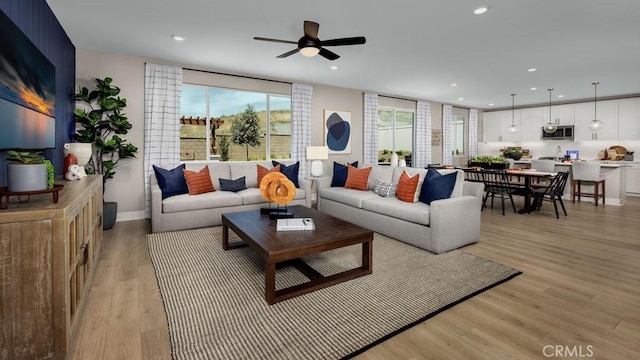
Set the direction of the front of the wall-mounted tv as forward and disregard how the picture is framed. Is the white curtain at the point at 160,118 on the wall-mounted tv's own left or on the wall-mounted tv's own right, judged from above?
on the wall-mounted tv's own left

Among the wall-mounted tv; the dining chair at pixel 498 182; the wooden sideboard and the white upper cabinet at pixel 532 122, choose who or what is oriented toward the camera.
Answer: the white upper cabinet

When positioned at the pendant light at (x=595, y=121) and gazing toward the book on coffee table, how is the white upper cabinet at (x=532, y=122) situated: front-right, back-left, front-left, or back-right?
back-right

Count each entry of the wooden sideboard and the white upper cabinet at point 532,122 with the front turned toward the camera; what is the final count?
1

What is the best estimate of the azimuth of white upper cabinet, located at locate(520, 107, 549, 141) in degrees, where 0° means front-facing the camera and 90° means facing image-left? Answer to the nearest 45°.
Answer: approximately 0°

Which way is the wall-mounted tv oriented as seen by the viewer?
to the viewer's right

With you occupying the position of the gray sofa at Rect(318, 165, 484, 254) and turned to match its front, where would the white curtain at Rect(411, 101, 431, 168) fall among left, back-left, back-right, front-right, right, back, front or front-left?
back-right

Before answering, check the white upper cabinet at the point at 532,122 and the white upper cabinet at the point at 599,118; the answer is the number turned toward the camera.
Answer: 2

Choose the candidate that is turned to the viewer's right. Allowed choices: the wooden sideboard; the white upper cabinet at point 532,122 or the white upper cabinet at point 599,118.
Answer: the wooden sideboard

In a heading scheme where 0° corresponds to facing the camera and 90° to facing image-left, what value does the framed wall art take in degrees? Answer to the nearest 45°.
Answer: approximately 315°

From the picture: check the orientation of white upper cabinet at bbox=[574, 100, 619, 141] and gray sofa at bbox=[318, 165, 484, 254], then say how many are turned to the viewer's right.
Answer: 0

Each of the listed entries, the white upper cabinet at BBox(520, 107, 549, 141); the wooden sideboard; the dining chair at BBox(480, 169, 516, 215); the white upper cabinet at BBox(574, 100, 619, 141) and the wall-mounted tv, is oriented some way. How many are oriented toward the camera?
2

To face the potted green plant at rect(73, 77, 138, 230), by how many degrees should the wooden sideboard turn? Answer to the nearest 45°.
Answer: approximately 90° to its left

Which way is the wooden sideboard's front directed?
to the viewer's right
